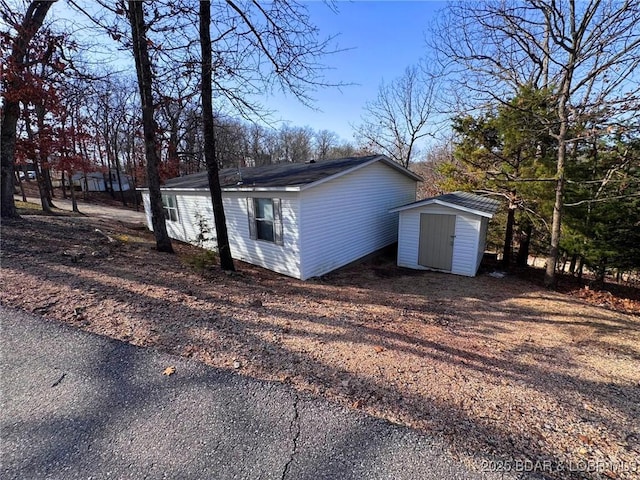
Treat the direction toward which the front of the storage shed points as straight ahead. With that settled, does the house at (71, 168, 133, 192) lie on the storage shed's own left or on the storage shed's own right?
on the storage shed's own right

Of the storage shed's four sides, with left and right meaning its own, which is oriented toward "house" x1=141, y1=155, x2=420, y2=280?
right

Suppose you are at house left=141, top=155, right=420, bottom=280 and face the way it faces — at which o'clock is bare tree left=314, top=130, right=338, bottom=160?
The bare tree is roughly at 5 o'clock from the house.

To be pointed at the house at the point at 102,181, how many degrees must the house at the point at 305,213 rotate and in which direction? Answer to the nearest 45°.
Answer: approximately 90° to its right

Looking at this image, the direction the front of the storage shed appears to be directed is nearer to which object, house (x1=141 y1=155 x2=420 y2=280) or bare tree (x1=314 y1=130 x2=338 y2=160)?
the house

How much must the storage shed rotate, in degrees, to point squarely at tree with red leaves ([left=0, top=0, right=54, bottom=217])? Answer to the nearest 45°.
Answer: approximately 45° to its right

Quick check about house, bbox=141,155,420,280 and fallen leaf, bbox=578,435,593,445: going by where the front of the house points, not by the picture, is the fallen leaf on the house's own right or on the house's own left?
on the house's own left

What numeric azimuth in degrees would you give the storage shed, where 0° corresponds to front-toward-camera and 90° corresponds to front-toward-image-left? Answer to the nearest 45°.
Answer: approximately 0°

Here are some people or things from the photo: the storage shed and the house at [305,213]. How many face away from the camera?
0

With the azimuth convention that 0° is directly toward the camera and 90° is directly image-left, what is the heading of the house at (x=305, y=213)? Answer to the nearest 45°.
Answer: approximately 45°

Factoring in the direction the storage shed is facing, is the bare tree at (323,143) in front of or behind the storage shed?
behind

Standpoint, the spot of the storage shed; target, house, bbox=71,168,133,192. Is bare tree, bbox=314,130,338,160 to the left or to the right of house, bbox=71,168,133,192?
right
